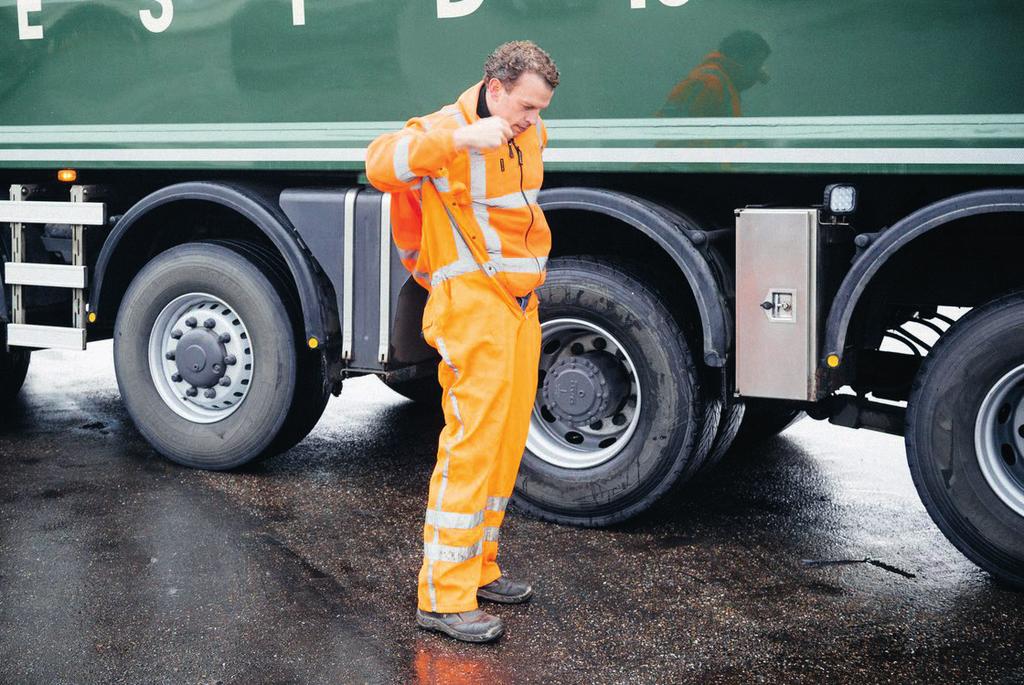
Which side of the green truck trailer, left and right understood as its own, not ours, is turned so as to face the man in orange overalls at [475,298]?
left

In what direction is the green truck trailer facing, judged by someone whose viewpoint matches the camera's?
facing away from the viewer and to the left of the viewer
